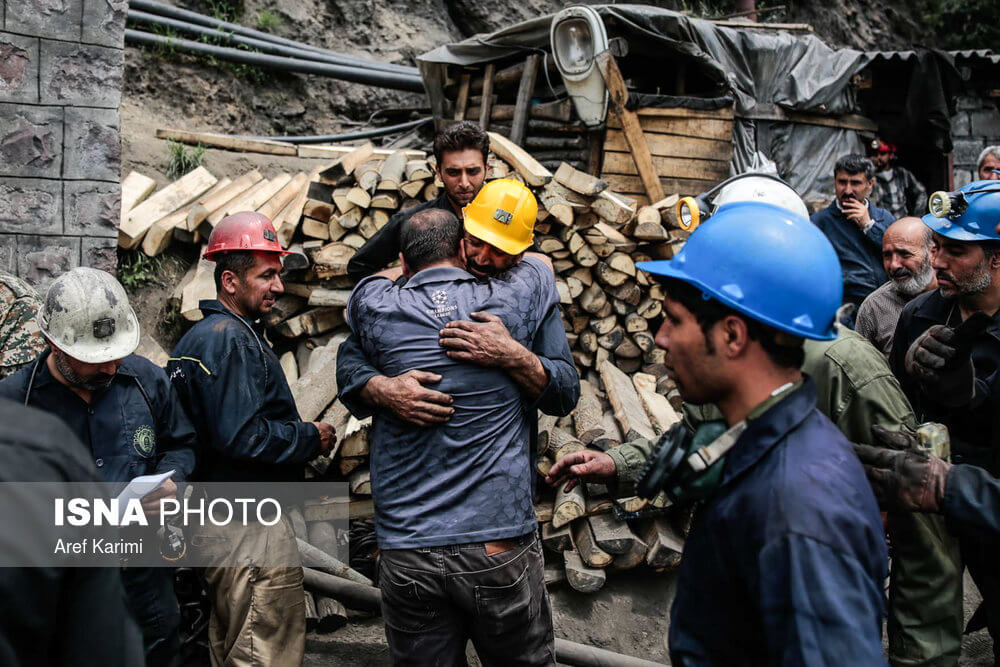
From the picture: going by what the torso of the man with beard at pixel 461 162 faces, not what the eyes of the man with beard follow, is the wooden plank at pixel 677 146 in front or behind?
behind

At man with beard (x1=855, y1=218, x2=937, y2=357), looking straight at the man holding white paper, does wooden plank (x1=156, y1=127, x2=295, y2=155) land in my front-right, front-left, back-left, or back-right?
front-right

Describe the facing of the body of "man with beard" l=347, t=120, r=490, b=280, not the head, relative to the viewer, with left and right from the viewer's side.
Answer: facing the viewer

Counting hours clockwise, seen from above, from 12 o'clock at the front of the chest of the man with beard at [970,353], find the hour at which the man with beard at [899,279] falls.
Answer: the man with beard at [899,279] is roughly at 4 o'clock from the man with beard at [970,353].

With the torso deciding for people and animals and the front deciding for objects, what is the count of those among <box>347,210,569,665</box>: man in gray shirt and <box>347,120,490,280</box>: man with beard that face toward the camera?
1

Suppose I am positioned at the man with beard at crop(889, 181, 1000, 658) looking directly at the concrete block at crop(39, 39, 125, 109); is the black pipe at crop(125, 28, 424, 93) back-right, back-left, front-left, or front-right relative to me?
front-right

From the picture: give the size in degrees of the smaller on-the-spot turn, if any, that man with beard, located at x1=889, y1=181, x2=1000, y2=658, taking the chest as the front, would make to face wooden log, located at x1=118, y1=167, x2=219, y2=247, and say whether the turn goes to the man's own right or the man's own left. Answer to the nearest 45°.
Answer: approximately 45° to the man's own right

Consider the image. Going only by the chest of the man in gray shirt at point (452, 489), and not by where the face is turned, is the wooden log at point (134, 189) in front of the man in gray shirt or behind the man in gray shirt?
in front

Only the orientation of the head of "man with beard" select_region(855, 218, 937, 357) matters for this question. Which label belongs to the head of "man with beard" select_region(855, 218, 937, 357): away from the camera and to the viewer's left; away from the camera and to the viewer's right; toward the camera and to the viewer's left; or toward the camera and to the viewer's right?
toward the camera and to the viewer's left

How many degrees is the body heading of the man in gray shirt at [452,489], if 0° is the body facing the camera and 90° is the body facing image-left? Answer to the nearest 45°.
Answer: approximately 180°

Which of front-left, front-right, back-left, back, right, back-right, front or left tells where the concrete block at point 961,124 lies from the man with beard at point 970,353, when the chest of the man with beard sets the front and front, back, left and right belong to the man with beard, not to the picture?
back-right

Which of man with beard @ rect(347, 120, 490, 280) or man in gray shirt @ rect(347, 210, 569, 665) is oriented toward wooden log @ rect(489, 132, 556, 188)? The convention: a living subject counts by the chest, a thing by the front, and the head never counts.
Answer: the man in gray shirt

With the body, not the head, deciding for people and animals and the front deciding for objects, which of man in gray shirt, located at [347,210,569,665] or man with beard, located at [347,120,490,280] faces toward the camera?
the man with beard
